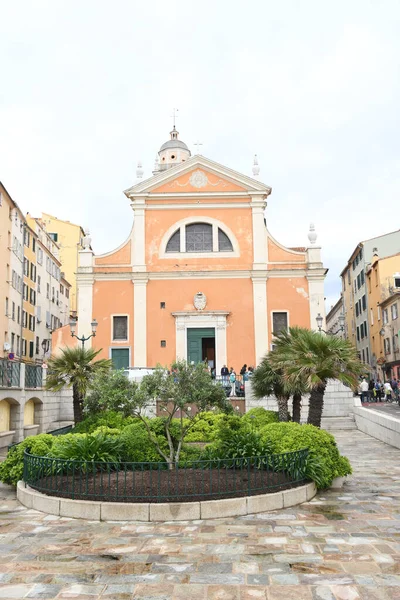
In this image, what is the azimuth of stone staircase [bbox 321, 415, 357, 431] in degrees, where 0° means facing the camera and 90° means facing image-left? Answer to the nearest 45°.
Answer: approximately 0°

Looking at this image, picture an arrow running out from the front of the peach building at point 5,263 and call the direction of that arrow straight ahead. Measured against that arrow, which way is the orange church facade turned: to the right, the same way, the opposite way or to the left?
to the right

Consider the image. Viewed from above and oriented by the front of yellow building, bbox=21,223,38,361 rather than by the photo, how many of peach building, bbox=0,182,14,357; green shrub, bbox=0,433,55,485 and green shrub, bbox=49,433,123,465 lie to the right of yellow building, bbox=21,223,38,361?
3

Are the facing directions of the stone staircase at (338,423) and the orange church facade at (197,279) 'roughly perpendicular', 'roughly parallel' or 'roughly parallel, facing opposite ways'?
roughly parallel

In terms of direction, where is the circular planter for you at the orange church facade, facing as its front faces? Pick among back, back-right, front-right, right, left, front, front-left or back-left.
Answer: front

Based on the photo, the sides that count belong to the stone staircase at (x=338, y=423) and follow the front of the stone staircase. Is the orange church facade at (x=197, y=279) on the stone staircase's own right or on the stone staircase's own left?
on the stone staircase's own right

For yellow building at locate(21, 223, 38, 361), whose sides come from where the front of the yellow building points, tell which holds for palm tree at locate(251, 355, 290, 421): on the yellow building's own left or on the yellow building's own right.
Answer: on the yellow building's own right

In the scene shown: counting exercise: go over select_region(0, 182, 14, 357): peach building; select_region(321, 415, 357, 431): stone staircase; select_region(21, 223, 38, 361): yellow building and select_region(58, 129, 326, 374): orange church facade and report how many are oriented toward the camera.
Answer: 2

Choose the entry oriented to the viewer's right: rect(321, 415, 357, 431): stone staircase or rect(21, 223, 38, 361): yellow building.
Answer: the yellow building

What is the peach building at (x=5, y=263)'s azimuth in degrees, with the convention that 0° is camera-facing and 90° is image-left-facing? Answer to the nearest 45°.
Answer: approximately 270°

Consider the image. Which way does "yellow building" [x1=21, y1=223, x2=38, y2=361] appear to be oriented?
to the viewer's right

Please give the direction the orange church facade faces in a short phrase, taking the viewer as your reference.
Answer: facing the viewer

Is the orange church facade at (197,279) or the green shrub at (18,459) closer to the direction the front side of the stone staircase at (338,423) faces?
the green shrub

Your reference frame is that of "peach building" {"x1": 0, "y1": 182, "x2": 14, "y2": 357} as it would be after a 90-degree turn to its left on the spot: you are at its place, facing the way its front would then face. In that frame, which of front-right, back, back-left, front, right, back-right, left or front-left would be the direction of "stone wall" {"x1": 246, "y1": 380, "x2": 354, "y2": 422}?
back-right

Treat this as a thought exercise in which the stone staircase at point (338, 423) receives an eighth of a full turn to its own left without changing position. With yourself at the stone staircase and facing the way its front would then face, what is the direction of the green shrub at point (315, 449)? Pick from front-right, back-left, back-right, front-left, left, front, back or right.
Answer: front-right
